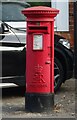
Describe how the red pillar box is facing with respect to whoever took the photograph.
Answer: facing the viewer
